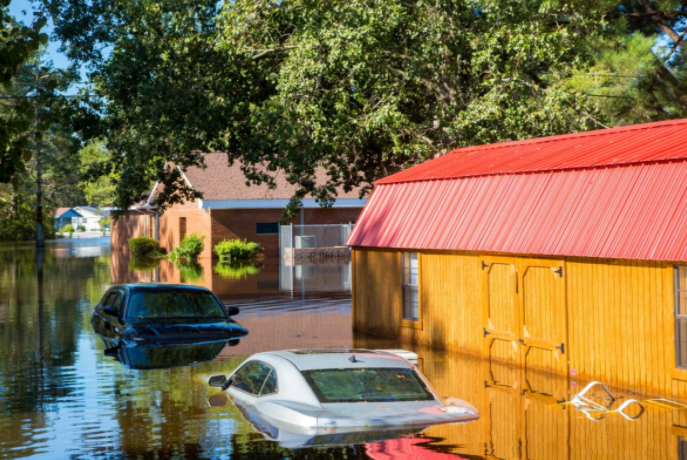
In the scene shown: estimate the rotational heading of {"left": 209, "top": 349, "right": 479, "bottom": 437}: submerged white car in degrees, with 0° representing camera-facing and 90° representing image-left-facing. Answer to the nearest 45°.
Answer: approximately 135°

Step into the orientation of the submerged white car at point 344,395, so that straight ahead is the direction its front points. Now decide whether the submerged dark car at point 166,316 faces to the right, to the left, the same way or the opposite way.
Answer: the opposite way

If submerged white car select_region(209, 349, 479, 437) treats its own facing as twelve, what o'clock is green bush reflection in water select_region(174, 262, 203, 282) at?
The green bush reflection in water is roughly at 1 o'clock from the submerged white car.

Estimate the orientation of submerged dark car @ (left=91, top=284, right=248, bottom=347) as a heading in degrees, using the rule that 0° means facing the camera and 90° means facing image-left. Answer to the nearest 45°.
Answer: approximately 315°

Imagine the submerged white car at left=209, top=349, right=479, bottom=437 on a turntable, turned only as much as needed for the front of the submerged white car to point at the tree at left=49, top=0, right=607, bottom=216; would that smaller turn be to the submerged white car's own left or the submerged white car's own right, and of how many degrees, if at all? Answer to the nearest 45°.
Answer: approximately 45° to the submerged white car's own right

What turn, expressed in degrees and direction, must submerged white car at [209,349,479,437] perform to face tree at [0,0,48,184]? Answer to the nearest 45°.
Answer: approximately 45° to its left
